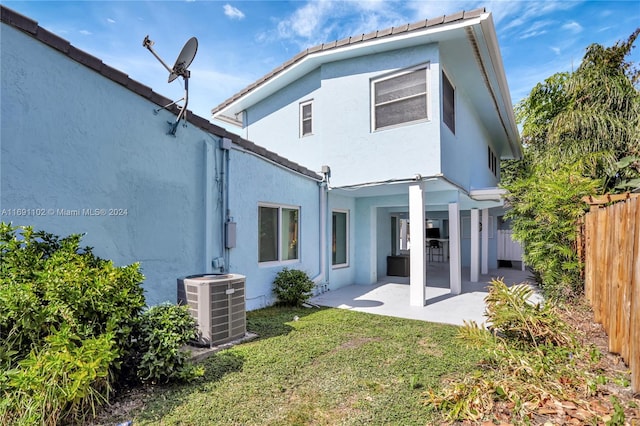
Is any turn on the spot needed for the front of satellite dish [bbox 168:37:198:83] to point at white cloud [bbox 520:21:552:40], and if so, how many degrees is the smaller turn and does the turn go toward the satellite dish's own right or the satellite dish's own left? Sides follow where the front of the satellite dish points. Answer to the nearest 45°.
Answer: approximately 180°

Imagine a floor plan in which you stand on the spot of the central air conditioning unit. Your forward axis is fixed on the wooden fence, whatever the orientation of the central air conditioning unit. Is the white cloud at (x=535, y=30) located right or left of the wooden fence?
left

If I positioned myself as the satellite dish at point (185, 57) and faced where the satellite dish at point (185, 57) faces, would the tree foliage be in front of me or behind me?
behind

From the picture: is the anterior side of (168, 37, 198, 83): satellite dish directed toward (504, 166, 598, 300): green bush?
no

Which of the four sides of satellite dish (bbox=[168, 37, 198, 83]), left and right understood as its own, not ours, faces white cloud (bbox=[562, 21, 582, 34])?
back

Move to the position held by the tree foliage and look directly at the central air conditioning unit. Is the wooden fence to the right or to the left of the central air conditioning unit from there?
left

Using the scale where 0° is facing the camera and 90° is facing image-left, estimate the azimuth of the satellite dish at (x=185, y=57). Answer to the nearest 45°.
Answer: approximately 90°

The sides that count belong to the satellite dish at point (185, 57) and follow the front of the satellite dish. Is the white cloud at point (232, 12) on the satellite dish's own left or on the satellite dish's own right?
on the satellite dish's own right

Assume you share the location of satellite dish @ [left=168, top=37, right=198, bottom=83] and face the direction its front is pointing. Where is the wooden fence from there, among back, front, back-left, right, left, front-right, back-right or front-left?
back-left

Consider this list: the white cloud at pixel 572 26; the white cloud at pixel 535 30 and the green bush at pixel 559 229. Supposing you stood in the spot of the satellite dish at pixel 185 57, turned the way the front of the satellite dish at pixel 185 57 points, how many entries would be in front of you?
0

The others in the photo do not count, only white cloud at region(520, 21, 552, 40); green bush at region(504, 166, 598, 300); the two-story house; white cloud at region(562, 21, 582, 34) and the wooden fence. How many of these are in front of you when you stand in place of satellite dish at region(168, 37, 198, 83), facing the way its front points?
0

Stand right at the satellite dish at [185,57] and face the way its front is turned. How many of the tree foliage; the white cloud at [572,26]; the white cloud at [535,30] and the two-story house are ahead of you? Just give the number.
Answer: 0
